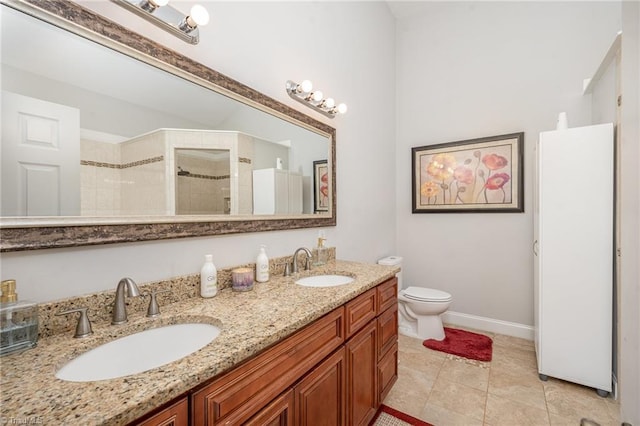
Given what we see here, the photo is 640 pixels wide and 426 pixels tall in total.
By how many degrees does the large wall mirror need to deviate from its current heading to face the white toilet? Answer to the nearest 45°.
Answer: approximately 45° to its left

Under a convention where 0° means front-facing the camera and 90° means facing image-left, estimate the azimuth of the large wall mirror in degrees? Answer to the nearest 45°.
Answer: approximately 315°

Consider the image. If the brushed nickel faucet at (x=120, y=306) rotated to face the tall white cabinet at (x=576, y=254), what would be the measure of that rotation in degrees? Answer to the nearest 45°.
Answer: approximately 45° to its left

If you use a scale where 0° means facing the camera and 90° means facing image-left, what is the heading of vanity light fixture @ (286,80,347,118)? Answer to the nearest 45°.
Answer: approximately 315°

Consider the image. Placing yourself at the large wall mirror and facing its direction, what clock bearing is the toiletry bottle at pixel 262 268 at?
The toiletry bottle is roughly at 10 o'clock from the large wall mirror.
